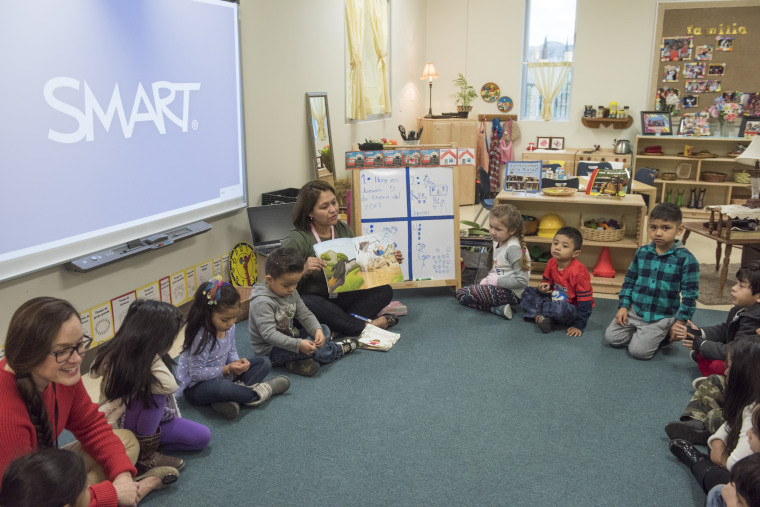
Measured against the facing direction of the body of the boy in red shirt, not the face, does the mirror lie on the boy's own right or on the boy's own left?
on the boy's own right

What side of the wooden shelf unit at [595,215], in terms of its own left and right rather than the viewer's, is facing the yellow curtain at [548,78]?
back

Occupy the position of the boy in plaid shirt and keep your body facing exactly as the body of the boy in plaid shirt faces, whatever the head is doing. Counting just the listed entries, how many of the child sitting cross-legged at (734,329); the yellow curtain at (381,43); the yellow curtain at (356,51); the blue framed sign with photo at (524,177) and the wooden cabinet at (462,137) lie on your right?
4

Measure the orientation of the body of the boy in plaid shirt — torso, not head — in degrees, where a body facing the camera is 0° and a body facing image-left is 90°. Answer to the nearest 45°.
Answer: approximately 45°

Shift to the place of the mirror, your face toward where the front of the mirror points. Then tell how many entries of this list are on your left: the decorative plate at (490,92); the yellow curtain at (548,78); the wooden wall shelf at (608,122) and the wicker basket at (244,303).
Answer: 3

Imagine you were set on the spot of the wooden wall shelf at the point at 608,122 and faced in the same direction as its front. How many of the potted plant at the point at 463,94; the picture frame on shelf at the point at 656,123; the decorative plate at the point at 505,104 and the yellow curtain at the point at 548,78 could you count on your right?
3

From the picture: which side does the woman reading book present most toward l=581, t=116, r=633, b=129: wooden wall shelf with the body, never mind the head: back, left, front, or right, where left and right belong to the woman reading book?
left
